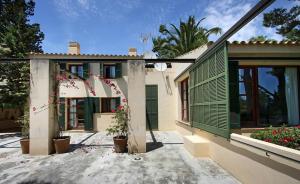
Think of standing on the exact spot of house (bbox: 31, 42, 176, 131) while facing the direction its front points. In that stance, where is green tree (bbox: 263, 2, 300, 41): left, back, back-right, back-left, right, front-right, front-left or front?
left

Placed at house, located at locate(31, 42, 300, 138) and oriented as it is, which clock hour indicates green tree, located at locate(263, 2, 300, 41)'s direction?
The green tree is roughly at 7 o'clock from the house.

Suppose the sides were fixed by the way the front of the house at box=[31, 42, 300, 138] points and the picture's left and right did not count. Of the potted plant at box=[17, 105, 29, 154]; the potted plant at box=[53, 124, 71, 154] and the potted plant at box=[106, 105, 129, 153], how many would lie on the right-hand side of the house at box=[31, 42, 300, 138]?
3

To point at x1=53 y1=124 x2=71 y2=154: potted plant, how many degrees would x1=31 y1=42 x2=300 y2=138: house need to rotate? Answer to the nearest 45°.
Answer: approximately 90° to its right

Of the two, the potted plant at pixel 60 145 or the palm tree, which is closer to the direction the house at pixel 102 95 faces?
the potted plant

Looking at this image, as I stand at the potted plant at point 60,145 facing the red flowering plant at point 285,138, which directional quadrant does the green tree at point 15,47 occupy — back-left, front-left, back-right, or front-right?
back-left

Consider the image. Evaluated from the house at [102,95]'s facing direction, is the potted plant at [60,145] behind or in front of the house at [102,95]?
in front

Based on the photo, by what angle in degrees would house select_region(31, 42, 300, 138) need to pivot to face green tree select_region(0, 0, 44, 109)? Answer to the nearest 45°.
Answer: approximately 135° to its right

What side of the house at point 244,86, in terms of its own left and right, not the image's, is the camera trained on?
front
